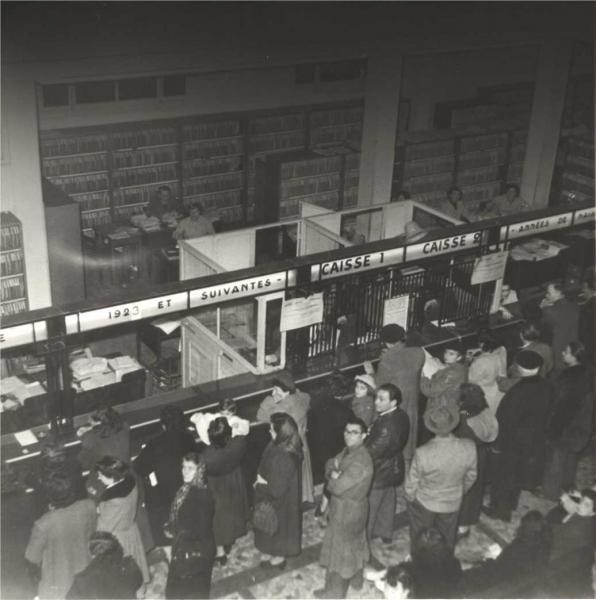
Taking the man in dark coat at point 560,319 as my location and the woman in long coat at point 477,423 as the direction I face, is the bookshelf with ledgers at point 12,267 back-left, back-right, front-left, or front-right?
front-right

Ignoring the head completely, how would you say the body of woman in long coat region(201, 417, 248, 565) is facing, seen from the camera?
away from the camera

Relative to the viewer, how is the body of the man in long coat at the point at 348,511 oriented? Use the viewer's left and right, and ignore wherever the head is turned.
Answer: facing the viewer and to the left of the viewer

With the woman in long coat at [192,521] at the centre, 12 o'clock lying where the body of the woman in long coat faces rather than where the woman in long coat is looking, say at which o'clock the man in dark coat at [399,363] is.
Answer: The man in dark coat is roughly at 6 o'clock from the woman in long coat.

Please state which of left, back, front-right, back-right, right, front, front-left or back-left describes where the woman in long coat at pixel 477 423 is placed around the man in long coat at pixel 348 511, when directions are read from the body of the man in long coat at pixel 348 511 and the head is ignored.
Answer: back

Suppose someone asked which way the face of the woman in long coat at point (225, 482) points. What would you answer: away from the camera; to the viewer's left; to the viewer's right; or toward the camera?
away from the camera

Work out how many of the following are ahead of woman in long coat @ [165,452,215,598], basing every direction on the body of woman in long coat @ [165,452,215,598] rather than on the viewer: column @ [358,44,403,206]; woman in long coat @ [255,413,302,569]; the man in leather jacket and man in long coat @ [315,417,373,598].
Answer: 0

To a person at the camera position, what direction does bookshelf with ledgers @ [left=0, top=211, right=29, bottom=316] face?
facing the viewer and to the right of the viewer

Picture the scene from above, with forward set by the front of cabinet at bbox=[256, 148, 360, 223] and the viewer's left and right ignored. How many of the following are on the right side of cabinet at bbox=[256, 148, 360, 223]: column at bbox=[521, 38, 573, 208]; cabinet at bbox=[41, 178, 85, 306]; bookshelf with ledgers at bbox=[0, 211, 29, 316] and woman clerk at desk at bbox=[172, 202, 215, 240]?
3

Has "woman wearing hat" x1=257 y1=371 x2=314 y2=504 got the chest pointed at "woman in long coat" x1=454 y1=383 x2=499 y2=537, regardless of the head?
no

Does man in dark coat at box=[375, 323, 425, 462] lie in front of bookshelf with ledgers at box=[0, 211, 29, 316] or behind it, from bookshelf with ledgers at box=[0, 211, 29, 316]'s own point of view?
in front

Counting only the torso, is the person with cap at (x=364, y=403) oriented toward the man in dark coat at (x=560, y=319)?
no
